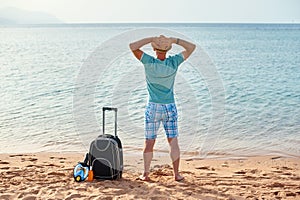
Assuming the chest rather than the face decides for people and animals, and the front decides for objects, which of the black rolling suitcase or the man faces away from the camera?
the man

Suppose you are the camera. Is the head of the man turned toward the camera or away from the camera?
away from the camera

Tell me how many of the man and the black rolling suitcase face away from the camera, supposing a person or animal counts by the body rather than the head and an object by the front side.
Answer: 1

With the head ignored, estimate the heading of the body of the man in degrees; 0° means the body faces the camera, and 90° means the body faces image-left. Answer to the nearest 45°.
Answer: approximately 180°
